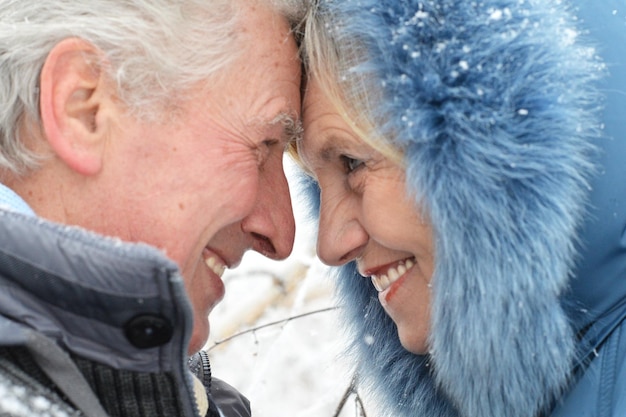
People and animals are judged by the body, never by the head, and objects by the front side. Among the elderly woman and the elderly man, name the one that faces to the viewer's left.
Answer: the elderly woman

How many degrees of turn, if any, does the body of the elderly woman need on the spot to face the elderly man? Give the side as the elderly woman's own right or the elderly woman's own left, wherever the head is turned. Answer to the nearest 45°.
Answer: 0° — they already face them

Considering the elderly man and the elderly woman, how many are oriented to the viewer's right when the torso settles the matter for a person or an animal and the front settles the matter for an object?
1

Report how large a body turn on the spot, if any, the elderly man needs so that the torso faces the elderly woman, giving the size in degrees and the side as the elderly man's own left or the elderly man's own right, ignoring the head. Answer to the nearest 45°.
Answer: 0° — they already face them

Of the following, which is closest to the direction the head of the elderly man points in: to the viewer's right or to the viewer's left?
to the viewer's right

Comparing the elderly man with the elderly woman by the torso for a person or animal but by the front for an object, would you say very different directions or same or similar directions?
very different directions

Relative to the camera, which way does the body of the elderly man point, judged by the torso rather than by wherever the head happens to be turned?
to the viewer's right

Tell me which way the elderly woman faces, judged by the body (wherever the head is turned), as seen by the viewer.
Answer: to the viewer's left
